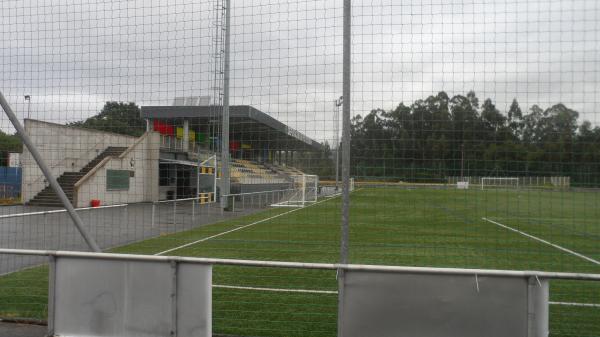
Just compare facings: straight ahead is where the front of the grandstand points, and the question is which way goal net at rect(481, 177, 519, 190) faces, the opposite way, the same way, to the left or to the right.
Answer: to the right

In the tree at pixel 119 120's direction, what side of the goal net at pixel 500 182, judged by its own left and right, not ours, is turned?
right

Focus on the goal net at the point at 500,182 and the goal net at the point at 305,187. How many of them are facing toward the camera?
1

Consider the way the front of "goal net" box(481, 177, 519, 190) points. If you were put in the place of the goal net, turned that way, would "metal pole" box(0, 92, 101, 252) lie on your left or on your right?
on your right

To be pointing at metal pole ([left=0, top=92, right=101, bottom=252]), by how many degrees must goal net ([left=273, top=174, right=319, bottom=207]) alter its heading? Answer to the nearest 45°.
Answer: approximately 135° to its right

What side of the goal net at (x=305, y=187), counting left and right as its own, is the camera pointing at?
right
